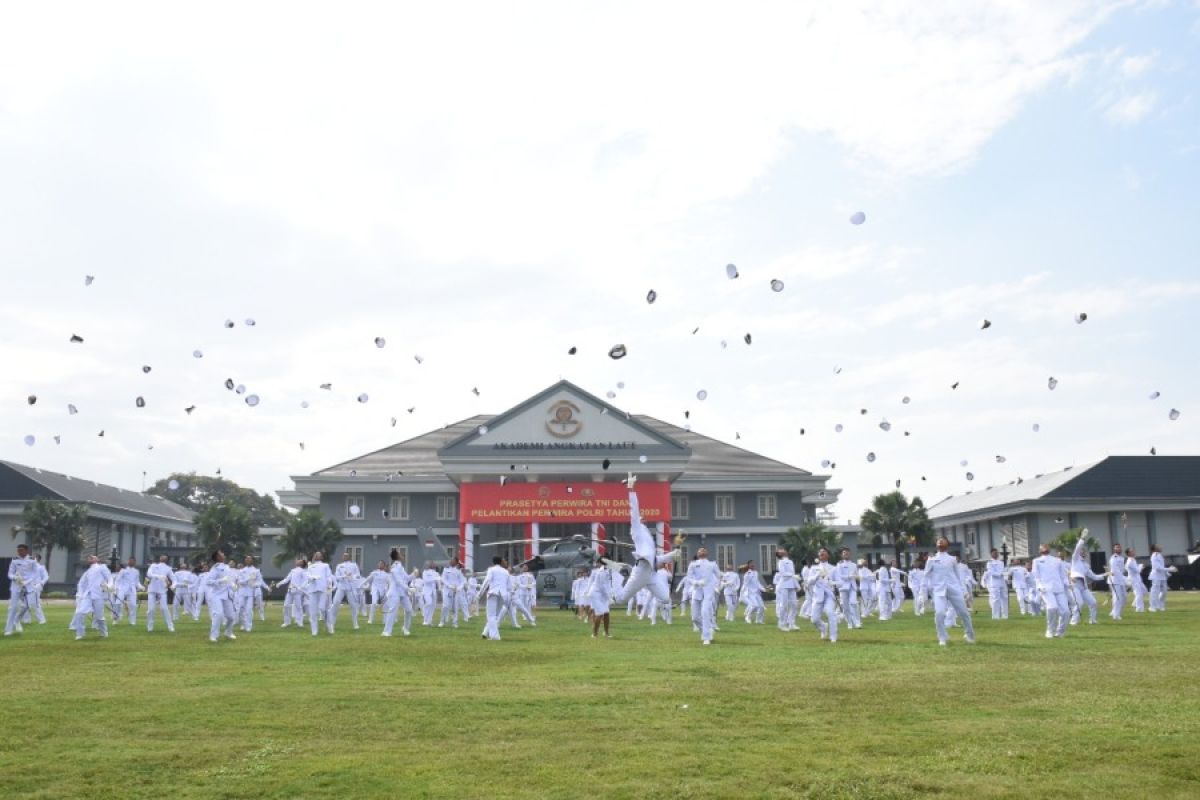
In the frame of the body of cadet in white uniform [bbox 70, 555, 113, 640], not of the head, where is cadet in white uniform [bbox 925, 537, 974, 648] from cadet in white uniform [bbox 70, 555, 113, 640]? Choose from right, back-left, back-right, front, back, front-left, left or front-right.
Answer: front-left

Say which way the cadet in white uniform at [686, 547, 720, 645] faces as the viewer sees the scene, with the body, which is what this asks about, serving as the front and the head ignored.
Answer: toward the camera

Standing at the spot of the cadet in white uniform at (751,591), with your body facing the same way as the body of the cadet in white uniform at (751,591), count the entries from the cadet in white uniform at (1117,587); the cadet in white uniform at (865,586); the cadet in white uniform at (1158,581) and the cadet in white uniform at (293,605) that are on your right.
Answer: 1

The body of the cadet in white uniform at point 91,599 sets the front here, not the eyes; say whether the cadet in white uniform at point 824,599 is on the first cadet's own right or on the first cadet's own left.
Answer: on the first cadet's own left

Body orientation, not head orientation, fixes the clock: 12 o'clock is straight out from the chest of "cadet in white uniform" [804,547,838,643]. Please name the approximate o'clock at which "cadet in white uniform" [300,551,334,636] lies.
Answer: "cadet in white uniform" [300,551,334,636] is roughly at 3 o'clock from "cadet in white uniform" [804,547,838,643].

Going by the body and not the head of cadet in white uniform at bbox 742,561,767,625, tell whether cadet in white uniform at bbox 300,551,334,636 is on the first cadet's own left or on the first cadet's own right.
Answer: on the first cadet's own right

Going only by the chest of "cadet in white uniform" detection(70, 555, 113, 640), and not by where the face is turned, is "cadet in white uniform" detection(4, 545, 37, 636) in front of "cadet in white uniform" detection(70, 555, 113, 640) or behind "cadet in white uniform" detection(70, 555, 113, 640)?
behind

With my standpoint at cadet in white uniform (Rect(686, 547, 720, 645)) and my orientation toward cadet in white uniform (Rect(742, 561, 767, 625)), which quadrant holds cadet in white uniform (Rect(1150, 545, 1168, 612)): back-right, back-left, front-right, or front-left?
front-right

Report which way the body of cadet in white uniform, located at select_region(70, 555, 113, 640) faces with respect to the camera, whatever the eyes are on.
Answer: toward the camera

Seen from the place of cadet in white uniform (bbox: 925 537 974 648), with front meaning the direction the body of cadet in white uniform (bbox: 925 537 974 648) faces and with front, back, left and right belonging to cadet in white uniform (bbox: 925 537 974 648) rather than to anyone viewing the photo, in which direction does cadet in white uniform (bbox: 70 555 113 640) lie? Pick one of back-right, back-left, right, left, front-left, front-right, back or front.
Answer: right

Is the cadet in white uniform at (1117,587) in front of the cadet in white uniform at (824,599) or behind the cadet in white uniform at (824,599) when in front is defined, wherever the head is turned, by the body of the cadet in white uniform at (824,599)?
behind

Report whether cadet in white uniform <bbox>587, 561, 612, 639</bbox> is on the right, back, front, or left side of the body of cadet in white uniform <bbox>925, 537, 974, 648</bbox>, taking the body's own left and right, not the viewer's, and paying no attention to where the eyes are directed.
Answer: right

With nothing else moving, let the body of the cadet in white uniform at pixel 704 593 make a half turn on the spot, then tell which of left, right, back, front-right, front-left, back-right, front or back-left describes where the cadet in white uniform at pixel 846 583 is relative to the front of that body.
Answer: front-right

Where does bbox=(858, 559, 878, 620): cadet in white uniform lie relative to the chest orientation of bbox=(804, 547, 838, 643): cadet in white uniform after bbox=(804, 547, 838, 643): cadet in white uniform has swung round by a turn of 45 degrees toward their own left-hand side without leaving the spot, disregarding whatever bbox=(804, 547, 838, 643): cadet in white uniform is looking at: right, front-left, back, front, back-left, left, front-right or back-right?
back-left

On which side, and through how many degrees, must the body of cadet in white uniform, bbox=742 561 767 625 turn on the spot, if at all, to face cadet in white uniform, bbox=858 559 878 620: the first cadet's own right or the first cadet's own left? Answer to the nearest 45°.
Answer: approximately 135° to the first cadet's own left

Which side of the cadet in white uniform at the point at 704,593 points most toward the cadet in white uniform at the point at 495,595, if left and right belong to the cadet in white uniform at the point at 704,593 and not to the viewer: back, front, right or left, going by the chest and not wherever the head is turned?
right
